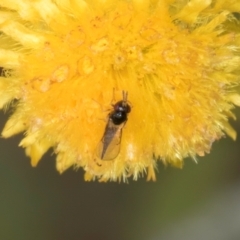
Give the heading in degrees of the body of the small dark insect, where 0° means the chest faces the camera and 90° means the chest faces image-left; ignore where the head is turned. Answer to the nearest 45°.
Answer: approximately 180°
